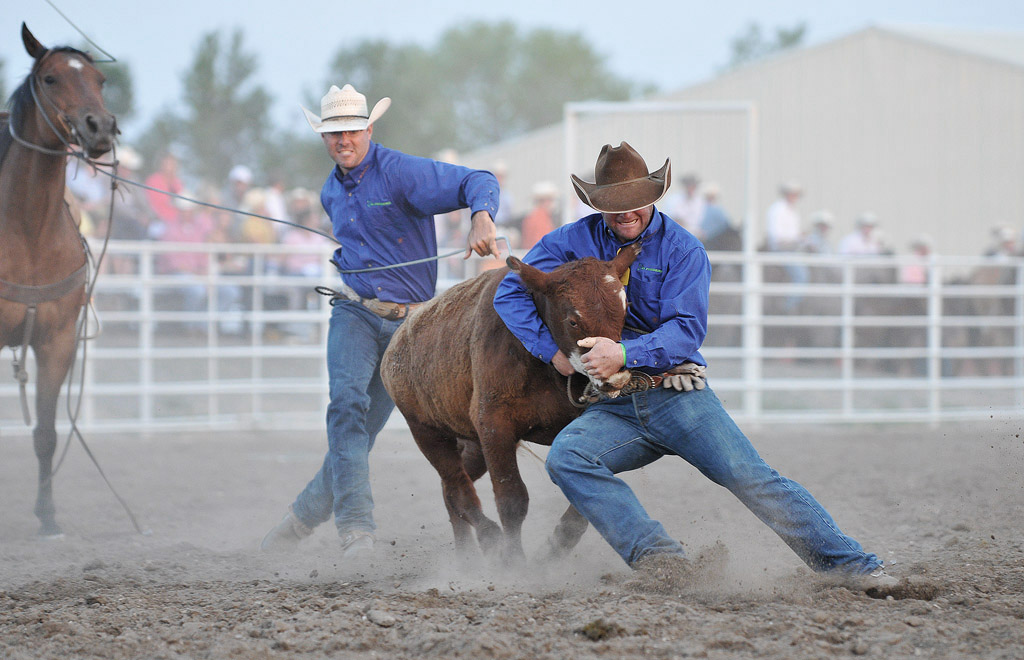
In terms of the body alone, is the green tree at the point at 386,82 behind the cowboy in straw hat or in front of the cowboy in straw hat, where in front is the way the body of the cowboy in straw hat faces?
behind

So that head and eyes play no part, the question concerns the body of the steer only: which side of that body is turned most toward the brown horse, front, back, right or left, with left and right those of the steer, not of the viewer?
back

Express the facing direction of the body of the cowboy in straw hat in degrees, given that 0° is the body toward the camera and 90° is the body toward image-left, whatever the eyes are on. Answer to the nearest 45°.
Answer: approximately 0°

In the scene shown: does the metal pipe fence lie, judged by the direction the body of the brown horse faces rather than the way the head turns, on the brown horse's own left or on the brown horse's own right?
on the brown horse's own left

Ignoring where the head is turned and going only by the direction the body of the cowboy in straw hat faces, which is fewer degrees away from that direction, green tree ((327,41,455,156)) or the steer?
the steer

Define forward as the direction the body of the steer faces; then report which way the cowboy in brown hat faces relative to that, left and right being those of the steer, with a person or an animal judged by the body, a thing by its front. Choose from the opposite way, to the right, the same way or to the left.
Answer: to the right

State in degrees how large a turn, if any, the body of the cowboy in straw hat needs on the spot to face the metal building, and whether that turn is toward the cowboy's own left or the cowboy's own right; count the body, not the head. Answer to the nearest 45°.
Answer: approximately 135° to the cowboy's own left

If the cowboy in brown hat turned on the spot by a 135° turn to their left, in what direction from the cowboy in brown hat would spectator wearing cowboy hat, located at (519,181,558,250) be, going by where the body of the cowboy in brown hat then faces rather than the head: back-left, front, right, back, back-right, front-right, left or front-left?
left

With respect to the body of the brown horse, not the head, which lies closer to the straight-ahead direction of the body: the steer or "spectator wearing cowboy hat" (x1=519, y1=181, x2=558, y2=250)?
the steer

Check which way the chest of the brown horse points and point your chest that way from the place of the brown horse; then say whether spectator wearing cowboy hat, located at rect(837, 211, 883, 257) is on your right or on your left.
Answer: on your left

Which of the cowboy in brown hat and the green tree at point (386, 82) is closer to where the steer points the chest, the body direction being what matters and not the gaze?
the cowboy in brown hat
